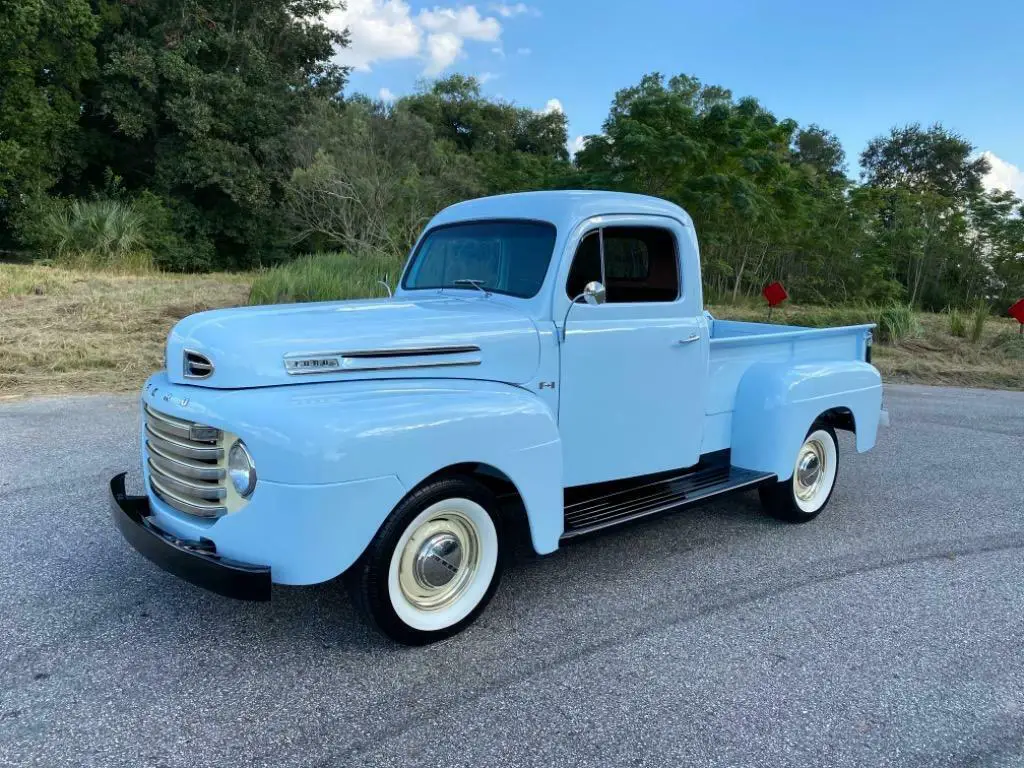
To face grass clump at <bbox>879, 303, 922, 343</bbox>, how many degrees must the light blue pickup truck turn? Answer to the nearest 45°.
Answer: approximately 180°

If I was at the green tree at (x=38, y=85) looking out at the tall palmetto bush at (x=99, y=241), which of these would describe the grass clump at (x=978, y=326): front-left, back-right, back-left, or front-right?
front-left

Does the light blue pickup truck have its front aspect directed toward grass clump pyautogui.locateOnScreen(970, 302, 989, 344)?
no

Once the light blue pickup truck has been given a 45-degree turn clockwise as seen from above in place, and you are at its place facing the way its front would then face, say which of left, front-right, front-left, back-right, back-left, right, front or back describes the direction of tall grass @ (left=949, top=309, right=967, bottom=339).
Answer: back-right

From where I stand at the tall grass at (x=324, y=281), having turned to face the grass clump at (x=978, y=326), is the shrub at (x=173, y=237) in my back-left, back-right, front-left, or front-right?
back-left

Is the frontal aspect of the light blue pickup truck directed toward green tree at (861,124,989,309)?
no

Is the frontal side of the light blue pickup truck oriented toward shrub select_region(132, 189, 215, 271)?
no

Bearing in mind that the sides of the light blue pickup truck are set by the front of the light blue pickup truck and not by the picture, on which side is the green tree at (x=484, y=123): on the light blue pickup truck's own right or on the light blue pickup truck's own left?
on the light blue pickup truck's own right

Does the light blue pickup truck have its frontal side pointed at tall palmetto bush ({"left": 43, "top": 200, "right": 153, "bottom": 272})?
no

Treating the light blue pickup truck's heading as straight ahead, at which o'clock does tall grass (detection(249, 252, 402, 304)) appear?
The tall grass is roughly at 4 o'clock from the light blue pickup truck.

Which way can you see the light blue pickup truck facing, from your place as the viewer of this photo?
facing the viewer and to the left of the viewer

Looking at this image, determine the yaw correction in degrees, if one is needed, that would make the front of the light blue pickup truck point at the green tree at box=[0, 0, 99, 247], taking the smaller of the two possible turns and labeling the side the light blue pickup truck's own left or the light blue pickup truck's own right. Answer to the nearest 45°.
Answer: approximately 90° to the light blue pickup truck's own right
